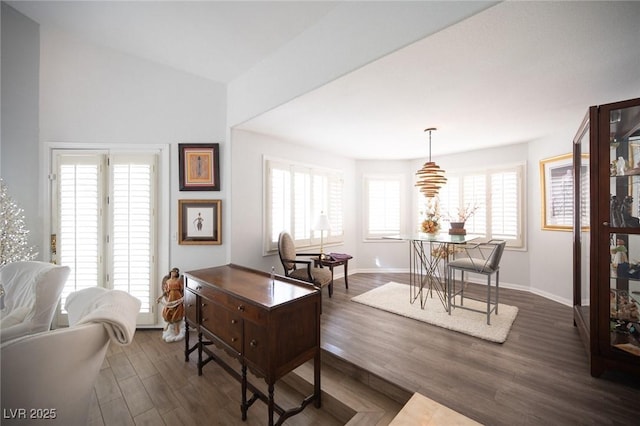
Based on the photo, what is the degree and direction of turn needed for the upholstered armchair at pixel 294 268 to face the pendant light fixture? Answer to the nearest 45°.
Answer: approximately 45° to its left

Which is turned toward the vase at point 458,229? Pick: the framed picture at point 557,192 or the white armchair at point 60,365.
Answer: the framed picture

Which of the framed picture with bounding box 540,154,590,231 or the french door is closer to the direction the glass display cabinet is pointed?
the french door

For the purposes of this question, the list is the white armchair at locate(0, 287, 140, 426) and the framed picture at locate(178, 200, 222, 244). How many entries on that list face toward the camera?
1

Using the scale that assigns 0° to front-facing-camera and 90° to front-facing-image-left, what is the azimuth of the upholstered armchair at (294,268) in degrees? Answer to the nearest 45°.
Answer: approximately 315°

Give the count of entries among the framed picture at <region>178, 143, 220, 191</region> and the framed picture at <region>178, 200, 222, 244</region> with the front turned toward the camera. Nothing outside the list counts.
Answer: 2

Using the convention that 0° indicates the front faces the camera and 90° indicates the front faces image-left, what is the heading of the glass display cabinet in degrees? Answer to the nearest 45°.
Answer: approximately 45°

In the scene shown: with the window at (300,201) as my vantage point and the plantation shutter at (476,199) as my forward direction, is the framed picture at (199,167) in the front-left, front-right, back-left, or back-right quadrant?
back-right

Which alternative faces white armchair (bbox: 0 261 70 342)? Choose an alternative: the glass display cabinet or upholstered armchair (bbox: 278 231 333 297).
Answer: the glass display cabinet

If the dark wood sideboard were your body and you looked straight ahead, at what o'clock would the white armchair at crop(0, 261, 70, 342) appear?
The white armchair is roughly at 2 o'clock from the dark wood sideboard.

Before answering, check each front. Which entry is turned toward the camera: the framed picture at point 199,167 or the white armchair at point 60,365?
the framed picture

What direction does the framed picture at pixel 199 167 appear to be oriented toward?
toward the camera

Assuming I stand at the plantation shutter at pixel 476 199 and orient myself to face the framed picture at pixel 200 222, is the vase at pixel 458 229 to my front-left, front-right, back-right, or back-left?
front-left

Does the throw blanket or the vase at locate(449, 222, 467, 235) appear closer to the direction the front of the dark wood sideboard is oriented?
the throw blanket

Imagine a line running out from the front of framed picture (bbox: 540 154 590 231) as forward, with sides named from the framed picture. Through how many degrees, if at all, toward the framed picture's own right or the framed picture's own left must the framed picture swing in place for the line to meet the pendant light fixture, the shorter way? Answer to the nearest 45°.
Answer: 0° — it already faces it

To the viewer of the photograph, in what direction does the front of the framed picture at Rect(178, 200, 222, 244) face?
facing the viewer
